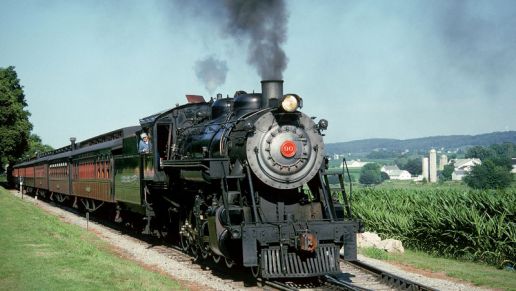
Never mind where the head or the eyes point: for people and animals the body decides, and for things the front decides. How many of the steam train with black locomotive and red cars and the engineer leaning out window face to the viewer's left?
0

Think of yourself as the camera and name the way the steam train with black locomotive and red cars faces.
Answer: facing the viewer and to the right of the viewer

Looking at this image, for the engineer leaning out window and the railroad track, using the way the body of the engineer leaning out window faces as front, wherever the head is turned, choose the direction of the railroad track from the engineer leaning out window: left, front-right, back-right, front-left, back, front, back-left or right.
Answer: front

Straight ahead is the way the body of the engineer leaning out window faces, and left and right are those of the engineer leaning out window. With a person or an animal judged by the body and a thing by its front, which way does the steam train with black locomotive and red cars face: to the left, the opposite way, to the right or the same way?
the same way
